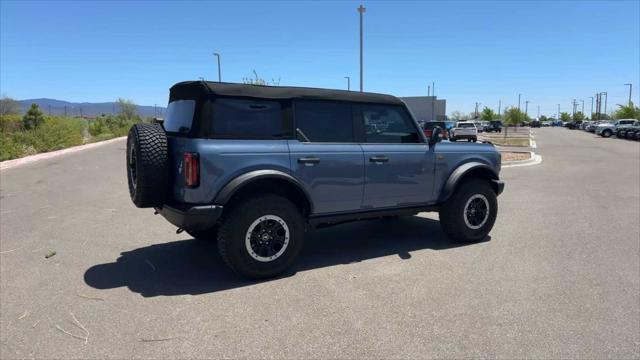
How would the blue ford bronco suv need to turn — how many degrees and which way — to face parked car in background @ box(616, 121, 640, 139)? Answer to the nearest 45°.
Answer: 0° — it already faces it

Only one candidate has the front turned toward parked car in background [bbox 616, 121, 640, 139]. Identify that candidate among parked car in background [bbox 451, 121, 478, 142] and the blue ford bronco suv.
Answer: the blue ford bronco suv

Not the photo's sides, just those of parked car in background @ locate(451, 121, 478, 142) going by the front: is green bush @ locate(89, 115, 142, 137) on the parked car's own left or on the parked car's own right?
on the parked car's own right

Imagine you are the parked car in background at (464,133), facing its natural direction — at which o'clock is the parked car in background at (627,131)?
the parked car in background at (627,131) is roughly at 8 o'clock from the parked car in background at (464,133).

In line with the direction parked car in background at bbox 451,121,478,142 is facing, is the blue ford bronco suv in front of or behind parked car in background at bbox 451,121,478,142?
in front

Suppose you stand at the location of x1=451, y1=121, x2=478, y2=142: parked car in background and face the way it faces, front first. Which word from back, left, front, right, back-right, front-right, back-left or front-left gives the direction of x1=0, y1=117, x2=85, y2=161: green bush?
back-left

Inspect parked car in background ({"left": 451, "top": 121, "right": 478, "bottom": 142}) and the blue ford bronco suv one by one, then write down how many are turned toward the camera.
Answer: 1

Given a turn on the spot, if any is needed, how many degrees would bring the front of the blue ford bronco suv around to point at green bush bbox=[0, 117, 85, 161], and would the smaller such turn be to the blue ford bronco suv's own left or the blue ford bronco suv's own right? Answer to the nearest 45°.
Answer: approximately 90° to the blue ford bronco suv's own left

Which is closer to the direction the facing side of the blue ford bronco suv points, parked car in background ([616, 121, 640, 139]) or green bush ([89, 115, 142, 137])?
the parked car in background

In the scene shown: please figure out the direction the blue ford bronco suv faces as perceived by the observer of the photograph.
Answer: facing away from the viewer and to the right of the viewer
